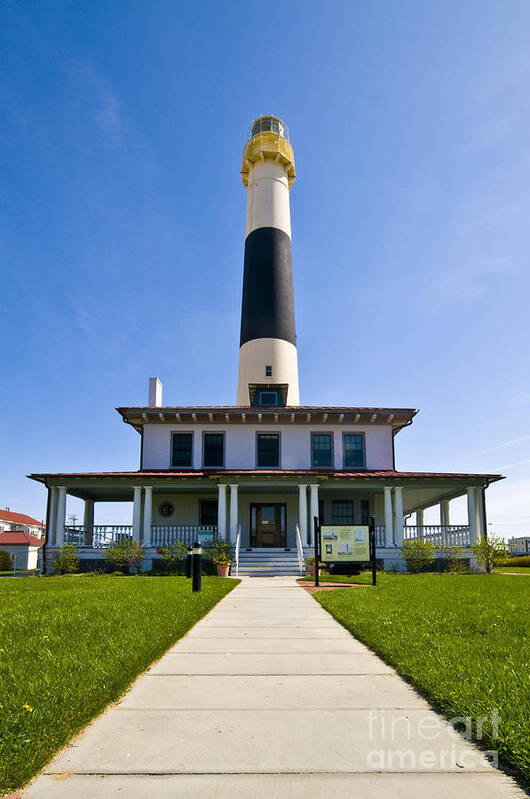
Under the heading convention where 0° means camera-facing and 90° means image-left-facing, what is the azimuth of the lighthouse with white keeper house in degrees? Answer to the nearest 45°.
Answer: approximately 0°

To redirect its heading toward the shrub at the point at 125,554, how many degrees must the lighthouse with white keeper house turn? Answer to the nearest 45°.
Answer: approximately 45° to its right

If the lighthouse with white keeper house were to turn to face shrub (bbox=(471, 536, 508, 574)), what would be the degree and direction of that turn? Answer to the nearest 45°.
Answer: approximately 45° to its left

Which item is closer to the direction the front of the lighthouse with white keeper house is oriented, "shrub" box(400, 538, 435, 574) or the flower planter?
the flower planter

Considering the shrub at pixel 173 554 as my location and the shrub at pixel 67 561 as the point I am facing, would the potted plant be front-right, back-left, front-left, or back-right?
back-left

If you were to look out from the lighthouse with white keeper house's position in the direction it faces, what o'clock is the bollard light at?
The bollard light is roughly at 12 o'clock from the lighthouse with white keeper house.

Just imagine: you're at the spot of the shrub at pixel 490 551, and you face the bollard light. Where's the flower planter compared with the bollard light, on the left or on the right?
right

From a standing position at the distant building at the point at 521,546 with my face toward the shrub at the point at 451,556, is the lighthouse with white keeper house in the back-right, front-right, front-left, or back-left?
front-right

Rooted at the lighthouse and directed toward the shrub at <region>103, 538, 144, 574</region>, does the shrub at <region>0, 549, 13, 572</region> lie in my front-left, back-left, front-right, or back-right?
front-right

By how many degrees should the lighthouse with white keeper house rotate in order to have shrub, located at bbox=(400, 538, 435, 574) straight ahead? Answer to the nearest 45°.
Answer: approximately 45° to its left

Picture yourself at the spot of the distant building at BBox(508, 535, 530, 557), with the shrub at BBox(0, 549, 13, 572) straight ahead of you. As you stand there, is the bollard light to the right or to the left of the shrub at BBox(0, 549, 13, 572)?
left

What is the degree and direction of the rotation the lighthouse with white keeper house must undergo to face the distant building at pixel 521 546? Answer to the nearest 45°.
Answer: approximately 135° to its left

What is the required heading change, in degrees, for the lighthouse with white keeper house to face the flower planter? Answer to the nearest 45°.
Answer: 0° — it already faces it

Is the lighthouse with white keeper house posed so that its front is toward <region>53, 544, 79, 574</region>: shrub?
no
